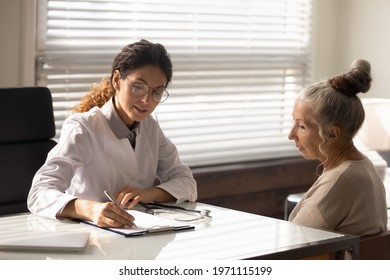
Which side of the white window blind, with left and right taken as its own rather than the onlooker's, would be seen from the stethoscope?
front

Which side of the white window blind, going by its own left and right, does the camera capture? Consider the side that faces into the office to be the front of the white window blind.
front

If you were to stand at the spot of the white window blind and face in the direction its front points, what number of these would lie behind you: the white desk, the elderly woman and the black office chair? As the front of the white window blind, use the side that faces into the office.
0

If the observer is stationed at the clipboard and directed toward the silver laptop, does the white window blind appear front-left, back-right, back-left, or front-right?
back-right

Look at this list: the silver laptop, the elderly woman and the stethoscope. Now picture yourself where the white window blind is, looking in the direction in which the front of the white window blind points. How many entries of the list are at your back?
0

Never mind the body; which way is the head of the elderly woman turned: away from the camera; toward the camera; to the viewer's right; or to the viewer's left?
to the viewer's left

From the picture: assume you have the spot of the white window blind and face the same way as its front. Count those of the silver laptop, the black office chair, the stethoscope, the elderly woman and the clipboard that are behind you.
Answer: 0

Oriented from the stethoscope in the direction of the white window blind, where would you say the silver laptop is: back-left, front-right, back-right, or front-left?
back-left

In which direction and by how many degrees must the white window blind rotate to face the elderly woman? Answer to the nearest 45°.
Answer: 0° — it already faces them

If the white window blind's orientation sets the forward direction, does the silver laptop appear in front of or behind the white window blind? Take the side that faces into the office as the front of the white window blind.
in front

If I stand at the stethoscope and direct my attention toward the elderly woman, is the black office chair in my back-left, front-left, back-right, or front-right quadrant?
back-left

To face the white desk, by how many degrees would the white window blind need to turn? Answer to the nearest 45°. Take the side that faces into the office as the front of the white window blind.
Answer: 0° — it already faces it

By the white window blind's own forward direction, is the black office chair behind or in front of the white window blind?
in front

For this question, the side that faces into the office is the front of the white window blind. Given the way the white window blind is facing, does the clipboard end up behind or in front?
in front
